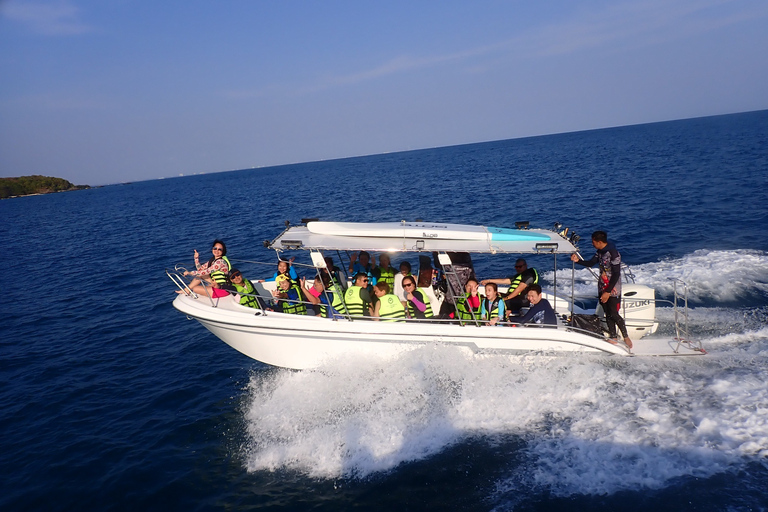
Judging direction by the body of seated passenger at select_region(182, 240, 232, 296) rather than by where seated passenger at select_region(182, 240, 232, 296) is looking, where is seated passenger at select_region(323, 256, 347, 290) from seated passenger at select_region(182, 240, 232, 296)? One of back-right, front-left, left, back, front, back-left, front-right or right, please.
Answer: back-left

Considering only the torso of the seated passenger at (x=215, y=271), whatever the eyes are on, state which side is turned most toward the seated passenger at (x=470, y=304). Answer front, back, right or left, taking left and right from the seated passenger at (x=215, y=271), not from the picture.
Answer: left

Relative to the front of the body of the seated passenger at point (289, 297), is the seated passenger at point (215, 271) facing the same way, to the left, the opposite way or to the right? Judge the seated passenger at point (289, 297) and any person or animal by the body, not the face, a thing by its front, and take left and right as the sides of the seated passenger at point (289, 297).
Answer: the same way

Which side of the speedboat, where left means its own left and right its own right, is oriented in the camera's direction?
left

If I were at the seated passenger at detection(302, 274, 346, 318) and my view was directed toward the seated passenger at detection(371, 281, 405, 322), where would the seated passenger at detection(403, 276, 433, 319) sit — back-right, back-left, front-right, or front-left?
front-left

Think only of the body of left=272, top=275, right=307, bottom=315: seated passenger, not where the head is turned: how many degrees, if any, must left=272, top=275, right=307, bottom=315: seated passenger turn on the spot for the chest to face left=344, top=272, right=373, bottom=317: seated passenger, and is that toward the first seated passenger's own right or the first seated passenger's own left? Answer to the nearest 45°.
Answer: approximately 90° to the first seated passenger's own left

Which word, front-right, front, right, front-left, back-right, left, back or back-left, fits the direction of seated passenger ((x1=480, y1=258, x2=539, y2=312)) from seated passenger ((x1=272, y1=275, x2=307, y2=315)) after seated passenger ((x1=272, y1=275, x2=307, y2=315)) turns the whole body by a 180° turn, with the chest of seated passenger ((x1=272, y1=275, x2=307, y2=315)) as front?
front-right

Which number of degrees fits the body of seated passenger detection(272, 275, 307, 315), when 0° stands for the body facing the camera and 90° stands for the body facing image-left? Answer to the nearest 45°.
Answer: approximately 45°

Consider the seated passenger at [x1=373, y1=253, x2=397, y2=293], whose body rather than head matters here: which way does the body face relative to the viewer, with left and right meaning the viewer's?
facing the viewer

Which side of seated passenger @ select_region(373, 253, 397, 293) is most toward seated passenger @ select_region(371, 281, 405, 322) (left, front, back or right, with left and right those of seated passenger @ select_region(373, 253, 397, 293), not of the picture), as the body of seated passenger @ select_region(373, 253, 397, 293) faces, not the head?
front

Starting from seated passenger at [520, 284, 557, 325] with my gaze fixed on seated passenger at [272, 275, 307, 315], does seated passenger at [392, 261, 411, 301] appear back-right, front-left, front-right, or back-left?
front-right

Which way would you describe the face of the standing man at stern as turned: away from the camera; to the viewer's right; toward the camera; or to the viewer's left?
to the viewer's left
